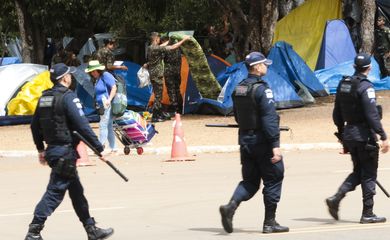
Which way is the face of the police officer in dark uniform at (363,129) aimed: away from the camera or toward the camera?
away from the camera

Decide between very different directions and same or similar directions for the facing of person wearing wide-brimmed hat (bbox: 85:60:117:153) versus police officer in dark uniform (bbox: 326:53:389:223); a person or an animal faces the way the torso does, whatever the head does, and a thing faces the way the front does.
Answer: very different directions

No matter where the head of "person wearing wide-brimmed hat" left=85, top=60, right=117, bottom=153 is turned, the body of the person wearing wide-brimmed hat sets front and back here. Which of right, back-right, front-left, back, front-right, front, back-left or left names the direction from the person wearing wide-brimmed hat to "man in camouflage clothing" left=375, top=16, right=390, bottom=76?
back

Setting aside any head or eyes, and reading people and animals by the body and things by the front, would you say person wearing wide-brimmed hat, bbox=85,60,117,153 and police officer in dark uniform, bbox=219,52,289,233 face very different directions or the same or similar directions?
very different directions

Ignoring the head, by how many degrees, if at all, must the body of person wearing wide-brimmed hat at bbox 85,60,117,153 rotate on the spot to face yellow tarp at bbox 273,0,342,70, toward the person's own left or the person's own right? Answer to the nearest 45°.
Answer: approximately 180°

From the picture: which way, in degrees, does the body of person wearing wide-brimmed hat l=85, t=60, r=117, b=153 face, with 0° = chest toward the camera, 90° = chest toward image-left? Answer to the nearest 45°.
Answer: approximately 45°

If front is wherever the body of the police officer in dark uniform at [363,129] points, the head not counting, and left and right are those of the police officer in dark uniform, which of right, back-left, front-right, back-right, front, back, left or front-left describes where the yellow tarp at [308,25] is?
front-left

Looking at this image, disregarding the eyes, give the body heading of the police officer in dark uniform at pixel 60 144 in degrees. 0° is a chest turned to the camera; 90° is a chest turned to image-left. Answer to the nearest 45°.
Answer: approximately 225°

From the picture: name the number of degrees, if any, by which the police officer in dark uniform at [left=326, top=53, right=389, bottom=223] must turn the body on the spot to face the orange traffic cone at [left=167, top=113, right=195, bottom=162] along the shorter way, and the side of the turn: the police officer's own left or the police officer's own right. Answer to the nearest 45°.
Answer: approximately 90° to the police officer's own left

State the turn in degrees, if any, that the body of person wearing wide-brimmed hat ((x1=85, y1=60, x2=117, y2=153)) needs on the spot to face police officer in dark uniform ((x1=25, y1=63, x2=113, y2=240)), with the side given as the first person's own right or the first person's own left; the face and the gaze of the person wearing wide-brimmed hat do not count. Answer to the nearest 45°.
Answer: approximately 45° to the first person's own left
